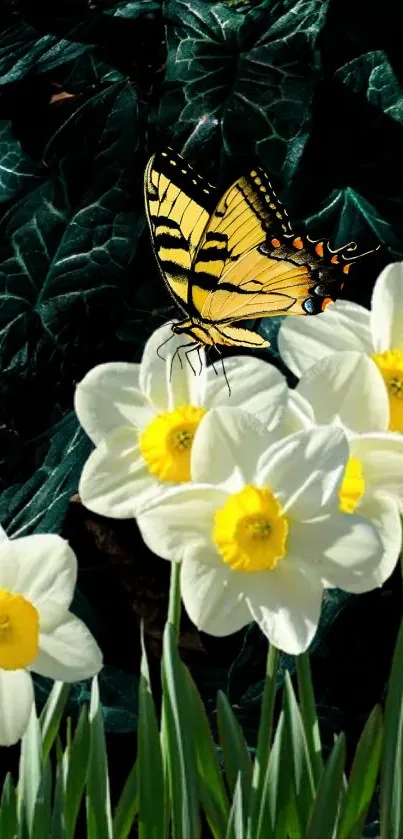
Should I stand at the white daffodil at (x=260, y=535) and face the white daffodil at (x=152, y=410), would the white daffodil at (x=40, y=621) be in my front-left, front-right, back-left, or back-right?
front-left

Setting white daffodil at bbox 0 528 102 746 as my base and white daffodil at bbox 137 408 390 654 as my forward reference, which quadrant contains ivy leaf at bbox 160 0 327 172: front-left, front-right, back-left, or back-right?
front-left

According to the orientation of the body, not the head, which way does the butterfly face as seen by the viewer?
to the viewer's left
